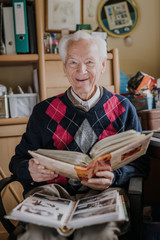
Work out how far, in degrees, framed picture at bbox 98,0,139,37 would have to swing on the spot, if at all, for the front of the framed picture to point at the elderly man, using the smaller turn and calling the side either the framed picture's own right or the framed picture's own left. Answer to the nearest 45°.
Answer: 0° — it already faces them

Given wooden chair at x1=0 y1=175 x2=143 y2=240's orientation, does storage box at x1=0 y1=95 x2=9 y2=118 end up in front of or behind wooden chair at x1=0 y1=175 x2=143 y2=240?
behind

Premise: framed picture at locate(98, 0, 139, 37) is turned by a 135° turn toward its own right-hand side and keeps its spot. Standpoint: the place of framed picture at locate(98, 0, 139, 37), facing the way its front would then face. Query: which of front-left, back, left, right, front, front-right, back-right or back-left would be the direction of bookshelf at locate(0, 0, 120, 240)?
left

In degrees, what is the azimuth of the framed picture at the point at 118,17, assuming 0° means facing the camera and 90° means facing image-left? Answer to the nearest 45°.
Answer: approximately 0°

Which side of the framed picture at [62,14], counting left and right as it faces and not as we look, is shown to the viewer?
front

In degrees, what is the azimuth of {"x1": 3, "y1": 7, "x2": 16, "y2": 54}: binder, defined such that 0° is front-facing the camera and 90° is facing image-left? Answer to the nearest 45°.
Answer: approximately 0°

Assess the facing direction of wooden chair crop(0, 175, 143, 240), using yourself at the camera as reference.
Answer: facing the viewer

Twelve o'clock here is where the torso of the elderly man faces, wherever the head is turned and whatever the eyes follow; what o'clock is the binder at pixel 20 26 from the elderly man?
The binder is roughly at 5 o'clock from the elderly man.

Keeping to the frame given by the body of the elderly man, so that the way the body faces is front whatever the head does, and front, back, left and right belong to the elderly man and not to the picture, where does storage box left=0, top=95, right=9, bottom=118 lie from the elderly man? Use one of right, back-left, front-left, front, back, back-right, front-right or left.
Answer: back-right

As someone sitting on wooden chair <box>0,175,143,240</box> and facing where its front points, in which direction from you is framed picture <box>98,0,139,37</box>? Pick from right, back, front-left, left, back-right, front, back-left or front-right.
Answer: back
